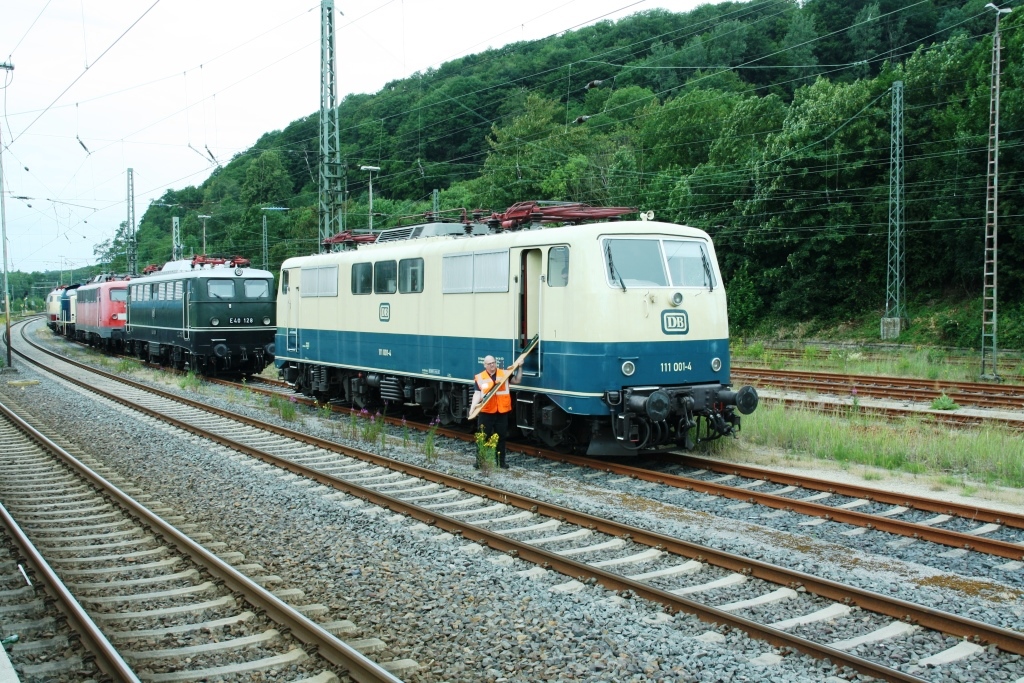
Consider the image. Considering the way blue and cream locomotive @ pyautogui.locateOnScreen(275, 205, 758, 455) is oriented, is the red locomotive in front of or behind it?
behind

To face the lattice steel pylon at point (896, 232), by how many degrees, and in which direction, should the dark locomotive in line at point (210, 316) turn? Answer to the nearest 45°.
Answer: approximately 45° to its left

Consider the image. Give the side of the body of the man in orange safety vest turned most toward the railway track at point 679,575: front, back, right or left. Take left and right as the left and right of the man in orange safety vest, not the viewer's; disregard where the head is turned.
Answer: front

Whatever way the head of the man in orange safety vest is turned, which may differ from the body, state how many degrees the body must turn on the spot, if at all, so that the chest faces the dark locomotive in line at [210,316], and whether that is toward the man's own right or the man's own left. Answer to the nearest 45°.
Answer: approximately 135° to the man's own right

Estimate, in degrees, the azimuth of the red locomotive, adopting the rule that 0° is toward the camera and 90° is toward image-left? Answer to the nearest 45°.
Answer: approximately 315°

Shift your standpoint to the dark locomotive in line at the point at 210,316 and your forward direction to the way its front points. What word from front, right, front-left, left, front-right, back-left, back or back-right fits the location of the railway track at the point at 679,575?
front-right

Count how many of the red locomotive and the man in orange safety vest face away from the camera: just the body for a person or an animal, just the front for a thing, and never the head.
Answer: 0

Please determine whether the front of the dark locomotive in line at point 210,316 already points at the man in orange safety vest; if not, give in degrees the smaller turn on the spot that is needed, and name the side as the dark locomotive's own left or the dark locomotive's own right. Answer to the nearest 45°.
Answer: approximately 45° to the dark locomotive's own right

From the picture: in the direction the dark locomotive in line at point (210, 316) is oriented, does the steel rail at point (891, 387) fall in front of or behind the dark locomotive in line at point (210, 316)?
in front

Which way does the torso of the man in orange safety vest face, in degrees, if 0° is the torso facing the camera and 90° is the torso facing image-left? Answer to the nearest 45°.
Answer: approximately 0°

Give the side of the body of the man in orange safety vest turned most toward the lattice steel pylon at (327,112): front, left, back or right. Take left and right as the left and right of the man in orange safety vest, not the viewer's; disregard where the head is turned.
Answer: back
